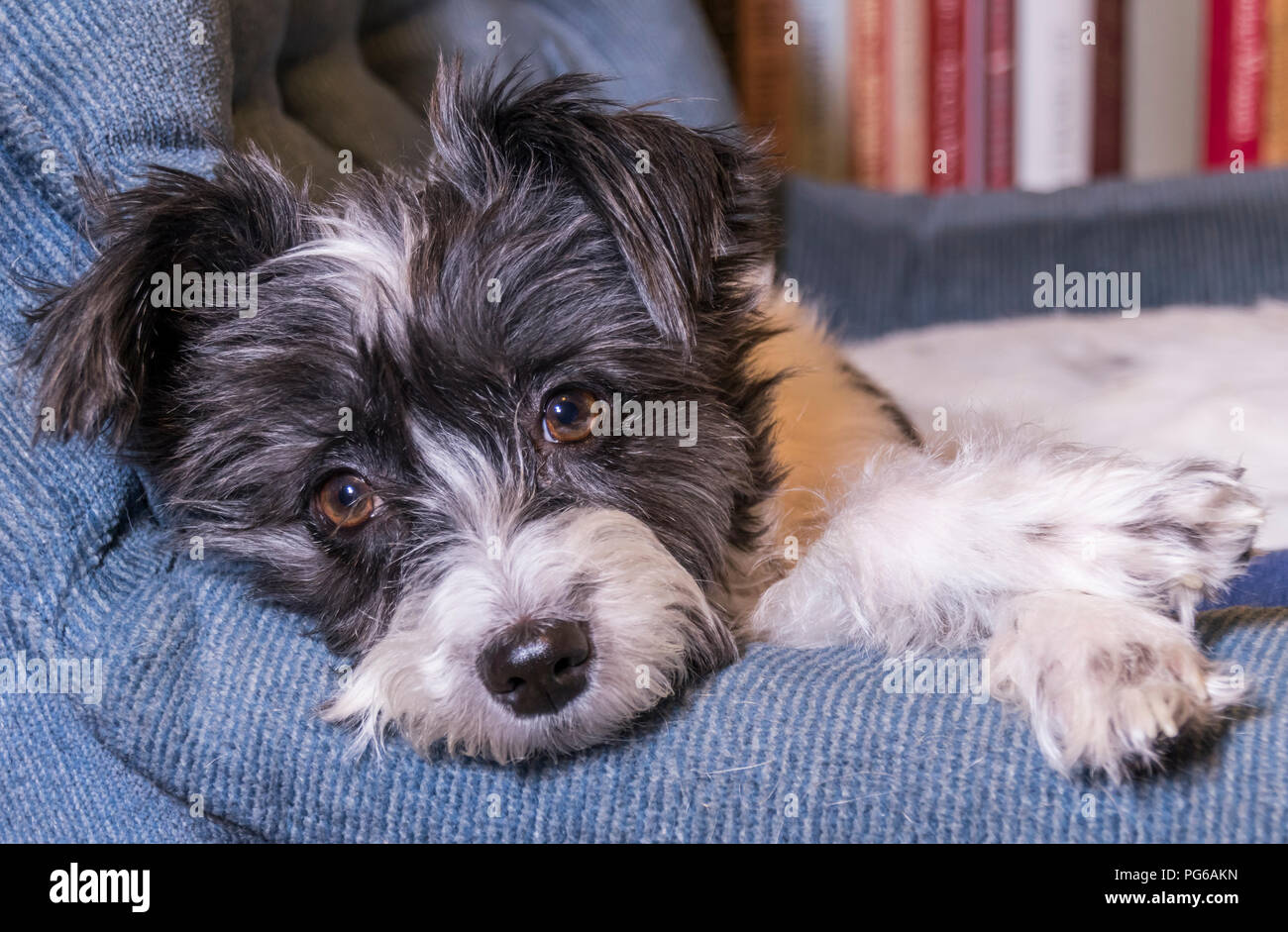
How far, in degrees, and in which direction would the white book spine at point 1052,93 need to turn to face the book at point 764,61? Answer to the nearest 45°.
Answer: approximately 90° to its right

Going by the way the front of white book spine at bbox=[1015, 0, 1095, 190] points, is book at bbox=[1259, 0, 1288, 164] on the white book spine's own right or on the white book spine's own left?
on the white book spine's own left

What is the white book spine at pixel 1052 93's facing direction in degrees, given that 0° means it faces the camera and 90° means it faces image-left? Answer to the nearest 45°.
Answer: approximately 0°

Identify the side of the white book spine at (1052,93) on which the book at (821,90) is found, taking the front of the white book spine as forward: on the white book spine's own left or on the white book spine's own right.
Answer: on the white book spine's own right

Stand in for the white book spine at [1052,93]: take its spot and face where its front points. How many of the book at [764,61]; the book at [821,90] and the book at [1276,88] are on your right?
2

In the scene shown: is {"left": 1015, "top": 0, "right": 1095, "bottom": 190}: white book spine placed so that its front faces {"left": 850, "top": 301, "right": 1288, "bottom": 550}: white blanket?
yes
